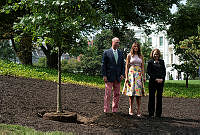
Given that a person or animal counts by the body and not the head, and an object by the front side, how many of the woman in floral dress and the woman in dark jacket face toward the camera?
2

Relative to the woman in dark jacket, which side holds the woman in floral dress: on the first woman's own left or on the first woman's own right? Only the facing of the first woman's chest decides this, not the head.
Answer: on the first woman's own right

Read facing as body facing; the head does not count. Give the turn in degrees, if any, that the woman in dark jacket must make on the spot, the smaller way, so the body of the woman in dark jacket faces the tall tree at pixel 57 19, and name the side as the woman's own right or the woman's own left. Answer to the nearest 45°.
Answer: approximately 45° to the woman's own right

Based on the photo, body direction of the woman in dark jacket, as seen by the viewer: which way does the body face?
toward the camera

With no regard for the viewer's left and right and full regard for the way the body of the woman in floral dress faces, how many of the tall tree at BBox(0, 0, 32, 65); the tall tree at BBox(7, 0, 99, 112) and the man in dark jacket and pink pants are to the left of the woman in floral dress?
0

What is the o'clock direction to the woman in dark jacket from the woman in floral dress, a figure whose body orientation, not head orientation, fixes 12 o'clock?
The woman in dark jacket is roughly at 8 o'clock from the woman in floral dress.

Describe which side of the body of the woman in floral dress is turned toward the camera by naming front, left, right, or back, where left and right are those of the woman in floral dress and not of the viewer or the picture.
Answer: front

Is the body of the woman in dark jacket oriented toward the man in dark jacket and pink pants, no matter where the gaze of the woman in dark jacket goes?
no

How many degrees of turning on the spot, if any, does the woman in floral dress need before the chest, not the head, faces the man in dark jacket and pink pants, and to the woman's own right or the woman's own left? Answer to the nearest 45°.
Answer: approximately 45° to the woman's own right

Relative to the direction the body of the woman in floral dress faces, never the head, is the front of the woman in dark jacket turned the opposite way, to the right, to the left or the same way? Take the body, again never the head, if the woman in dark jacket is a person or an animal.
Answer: the same way

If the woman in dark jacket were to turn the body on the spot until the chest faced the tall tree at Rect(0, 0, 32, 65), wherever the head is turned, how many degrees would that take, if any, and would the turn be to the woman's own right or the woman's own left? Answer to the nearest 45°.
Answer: approximately 135° to the woman's own right
